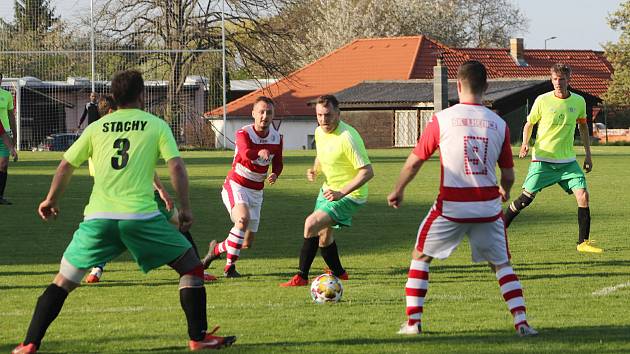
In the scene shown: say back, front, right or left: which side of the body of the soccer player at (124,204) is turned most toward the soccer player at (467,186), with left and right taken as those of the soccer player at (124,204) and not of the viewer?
right

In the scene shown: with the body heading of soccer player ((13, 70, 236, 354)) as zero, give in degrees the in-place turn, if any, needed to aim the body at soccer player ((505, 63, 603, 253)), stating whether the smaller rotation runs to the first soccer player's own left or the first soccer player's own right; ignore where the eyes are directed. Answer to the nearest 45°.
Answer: approximately 45° to the first soccer player's own right

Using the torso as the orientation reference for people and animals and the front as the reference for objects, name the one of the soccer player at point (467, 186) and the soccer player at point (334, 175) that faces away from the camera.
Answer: the soccer player at point (467, 186)

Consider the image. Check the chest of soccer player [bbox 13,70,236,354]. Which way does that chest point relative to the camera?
away from the camera

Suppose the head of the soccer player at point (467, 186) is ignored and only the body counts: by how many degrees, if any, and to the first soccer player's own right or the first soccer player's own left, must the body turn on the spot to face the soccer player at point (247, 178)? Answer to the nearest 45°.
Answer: approximately 45° to the first soccer player's own left

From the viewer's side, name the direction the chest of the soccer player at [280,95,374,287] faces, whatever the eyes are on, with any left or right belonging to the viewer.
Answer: facing the viewer and to the left of the viewer

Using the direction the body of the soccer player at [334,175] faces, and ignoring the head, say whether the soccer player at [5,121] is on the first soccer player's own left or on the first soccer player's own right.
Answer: on the first soccer player's own right

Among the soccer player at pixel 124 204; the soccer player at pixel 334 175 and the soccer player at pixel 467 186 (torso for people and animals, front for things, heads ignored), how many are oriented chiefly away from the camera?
2

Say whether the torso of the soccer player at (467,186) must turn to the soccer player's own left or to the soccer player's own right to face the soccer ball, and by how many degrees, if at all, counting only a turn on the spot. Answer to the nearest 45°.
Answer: approximately 45° to the soccer player's own left

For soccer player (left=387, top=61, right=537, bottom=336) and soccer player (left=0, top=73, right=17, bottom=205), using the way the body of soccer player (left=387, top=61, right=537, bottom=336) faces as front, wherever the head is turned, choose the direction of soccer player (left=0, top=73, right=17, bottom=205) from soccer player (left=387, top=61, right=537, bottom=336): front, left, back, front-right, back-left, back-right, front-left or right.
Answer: front-left

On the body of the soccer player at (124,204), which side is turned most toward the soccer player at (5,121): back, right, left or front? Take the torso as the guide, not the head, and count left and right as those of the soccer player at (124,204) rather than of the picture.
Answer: front

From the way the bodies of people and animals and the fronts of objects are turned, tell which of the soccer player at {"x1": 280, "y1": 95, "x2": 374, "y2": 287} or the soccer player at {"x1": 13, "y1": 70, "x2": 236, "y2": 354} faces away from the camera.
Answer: the soccer player at {"x1": 13, "y1": 70, "x2": 236, "y2": 354}

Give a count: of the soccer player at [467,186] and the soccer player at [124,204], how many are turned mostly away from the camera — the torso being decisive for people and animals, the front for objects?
2

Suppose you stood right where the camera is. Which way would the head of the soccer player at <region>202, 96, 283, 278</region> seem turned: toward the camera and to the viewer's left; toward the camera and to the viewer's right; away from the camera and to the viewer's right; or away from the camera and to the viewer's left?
toward the camera and to the viewer's right

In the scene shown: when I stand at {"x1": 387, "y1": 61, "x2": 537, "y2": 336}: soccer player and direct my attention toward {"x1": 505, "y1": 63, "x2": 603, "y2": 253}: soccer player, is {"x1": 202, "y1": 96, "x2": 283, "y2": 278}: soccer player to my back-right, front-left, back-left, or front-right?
front-left

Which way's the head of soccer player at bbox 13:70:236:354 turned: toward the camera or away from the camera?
away from the camera

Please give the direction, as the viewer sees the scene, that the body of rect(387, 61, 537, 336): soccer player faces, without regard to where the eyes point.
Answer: away from the camera

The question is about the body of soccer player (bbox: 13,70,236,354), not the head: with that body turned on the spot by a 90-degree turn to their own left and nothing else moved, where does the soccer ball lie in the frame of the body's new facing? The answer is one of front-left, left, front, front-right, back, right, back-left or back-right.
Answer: back-right

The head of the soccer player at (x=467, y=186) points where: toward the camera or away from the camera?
away from the camera

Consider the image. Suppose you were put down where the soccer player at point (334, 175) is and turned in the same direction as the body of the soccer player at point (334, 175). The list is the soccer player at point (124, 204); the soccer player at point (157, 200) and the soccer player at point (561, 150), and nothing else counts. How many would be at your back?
1
